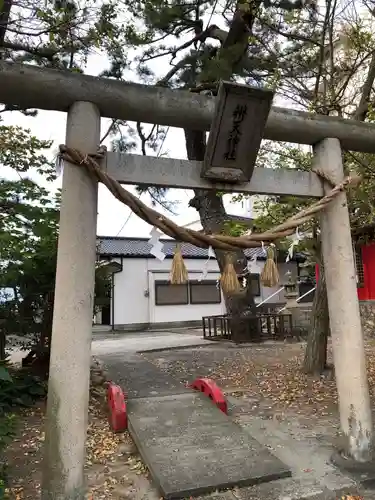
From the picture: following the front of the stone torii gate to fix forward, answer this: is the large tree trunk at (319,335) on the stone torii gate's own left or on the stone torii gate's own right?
on the stone torii gate's own left

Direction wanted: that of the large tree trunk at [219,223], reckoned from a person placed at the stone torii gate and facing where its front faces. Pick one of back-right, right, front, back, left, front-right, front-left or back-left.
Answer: back-left

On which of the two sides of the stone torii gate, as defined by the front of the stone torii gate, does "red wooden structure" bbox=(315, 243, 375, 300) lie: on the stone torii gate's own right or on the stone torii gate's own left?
on the stone torii gate's own left

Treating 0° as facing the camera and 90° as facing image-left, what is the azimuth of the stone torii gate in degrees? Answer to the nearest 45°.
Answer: approximately 315°

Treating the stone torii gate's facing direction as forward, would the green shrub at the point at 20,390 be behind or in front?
behind
